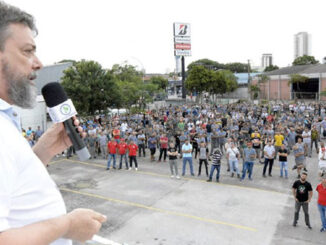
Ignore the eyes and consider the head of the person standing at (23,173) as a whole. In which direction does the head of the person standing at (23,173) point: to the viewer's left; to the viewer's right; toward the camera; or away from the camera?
to the viewer's right

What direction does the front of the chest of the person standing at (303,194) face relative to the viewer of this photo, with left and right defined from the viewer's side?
facing the viewer

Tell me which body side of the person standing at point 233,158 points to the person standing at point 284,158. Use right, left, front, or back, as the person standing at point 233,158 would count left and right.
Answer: left

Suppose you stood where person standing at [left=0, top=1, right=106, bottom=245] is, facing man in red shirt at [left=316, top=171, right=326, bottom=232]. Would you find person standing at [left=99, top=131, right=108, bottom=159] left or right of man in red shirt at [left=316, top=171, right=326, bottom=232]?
left

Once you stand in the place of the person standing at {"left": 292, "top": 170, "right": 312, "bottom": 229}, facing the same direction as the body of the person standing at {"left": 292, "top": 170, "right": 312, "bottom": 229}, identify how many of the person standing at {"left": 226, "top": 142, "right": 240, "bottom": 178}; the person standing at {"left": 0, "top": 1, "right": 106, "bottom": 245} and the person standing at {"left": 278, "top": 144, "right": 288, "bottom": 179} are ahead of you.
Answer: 1

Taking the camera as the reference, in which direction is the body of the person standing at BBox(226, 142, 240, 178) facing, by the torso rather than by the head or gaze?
toward the camera

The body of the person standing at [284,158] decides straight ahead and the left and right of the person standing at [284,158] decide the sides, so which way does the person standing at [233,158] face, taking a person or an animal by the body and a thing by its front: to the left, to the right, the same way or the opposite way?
the same way

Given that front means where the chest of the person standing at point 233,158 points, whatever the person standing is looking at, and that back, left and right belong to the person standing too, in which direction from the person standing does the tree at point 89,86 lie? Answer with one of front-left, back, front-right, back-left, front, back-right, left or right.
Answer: back-right

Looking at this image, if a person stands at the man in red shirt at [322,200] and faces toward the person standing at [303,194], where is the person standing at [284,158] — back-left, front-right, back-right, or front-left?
front-right

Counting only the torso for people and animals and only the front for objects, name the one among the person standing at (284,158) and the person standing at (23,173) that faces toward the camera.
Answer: the person standing at (284,158)

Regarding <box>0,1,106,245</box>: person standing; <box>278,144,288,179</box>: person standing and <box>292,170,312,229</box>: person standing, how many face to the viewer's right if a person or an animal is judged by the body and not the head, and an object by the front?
1

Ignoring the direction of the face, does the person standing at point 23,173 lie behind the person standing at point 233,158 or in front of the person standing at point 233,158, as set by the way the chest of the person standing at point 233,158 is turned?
in front

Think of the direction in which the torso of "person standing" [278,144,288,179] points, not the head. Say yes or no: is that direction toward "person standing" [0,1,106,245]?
yes

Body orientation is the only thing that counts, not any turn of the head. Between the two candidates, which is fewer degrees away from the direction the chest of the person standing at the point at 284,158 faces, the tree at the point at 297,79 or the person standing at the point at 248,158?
the person standing

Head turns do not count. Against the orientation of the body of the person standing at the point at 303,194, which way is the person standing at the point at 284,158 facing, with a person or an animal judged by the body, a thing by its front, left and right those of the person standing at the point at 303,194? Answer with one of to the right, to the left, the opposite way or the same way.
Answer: the same way

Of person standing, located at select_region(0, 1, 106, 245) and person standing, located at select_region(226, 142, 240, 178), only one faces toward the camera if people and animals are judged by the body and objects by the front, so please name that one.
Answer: person standing, located at select_region(226, 142, 240, 178)

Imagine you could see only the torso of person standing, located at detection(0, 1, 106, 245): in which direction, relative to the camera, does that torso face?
to the viewer's right
